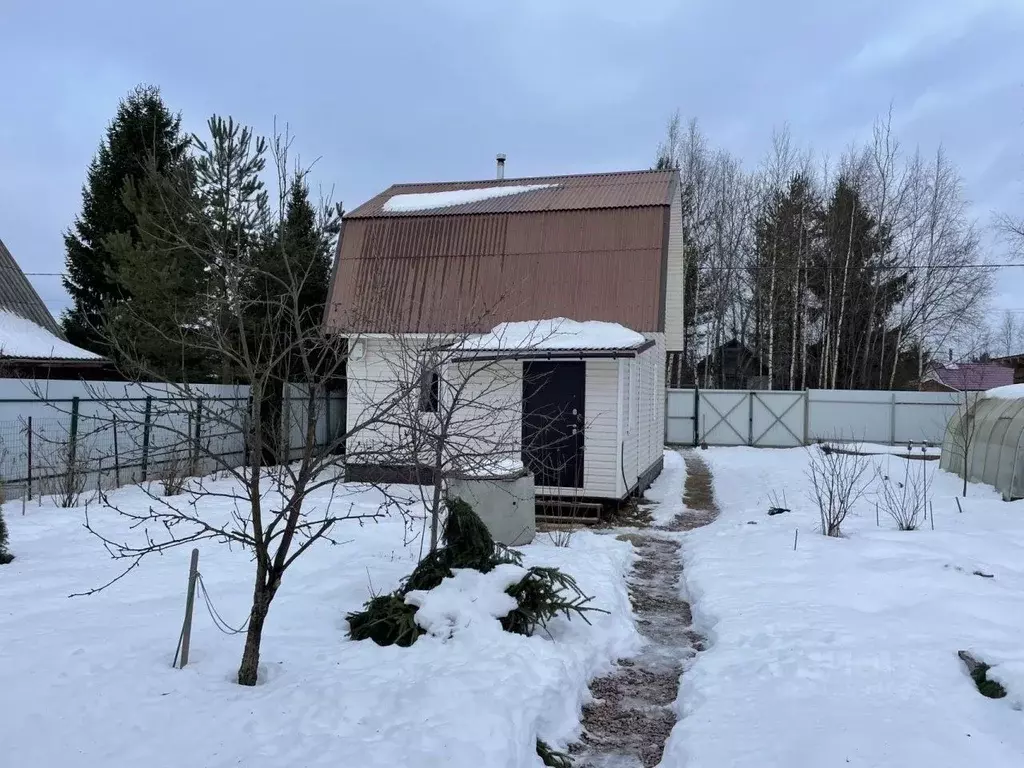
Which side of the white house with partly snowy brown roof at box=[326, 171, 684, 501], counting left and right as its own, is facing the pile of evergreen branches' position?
front

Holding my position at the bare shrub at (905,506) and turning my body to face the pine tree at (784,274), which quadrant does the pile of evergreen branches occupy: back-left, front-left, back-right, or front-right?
back-left

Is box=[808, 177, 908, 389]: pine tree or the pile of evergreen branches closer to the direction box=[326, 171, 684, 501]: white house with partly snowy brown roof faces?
the pile of evergreen branches

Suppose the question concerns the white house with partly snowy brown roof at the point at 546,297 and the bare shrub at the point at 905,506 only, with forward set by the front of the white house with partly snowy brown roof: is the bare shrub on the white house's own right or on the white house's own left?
on the white house's own left

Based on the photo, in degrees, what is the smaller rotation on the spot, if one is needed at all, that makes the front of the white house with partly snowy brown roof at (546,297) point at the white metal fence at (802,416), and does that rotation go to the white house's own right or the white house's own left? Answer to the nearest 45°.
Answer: approximately 135° to the white house's own left

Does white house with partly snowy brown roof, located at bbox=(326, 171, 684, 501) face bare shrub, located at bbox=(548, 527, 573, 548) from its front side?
yes

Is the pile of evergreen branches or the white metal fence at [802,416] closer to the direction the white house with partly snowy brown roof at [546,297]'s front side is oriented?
the pile of evergreen branches

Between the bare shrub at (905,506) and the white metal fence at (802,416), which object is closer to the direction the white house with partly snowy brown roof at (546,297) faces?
the bare shrub

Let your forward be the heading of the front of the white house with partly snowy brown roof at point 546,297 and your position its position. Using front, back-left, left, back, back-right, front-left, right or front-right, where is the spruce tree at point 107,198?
back-right

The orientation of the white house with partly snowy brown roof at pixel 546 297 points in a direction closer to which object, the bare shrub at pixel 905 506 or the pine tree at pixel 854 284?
the bare shrub

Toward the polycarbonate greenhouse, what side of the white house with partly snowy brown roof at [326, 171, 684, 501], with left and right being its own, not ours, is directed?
left

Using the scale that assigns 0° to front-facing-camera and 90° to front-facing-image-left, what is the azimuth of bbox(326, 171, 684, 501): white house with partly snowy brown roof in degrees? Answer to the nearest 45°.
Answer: approximately 0°

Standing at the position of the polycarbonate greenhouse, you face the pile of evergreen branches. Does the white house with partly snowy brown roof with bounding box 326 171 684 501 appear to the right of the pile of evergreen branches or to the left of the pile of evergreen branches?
right
